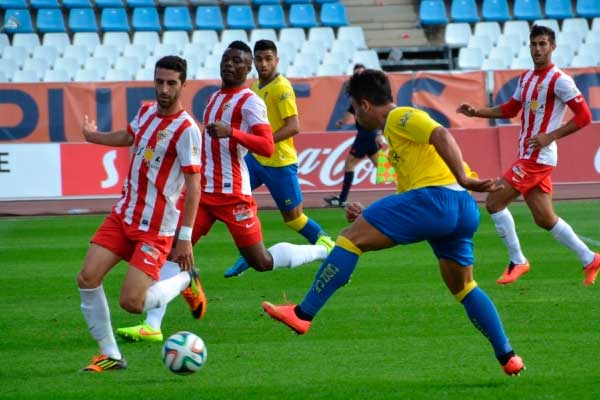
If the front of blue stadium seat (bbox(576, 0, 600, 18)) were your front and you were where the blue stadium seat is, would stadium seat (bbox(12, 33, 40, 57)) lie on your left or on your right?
on your right

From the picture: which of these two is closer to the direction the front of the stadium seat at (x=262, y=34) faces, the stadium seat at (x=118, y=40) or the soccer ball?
the soccer ball

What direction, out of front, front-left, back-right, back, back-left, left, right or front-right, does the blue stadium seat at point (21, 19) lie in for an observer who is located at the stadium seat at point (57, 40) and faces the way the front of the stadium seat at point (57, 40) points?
back-right

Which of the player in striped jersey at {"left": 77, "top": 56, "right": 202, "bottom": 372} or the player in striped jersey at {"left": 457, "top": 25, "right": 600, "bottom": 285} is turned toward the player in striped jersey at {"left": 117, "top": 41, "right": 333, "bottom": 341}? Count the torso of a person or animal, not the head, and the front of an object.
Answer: the player in striped jersey at {"left": 457, "top": 25, "right": 600, "bottom": 285}

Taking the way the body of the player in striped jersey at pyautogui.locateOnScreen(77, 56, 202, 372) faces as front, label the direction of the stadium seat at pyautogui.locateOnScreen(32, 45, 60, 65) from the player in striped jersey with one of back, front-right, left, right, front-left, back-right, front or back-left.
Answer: back-right

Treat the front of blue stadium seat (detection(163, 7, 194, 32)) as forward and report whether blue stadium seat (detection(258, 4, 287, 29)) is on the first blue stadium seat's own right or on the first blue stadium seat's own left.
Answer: on the first blue stadium seat's own left

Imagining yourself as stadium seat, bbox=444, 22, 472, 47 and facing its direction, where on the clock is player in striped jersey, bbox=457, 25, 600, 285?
The player in striped jersey is roughly at 12 o'clock from the stadium seat.

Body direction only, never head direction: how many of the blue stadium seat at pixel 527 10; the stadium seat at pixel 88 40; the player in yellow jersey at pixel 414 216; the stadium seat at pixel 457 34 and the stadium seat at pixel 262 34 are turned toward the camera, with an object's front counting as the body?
4

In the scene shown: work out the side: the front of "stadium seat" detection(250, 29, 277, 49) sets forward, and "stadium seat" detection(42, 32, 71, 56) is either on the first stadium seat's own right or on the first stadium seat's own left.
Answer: on the first stadium seat's own right
